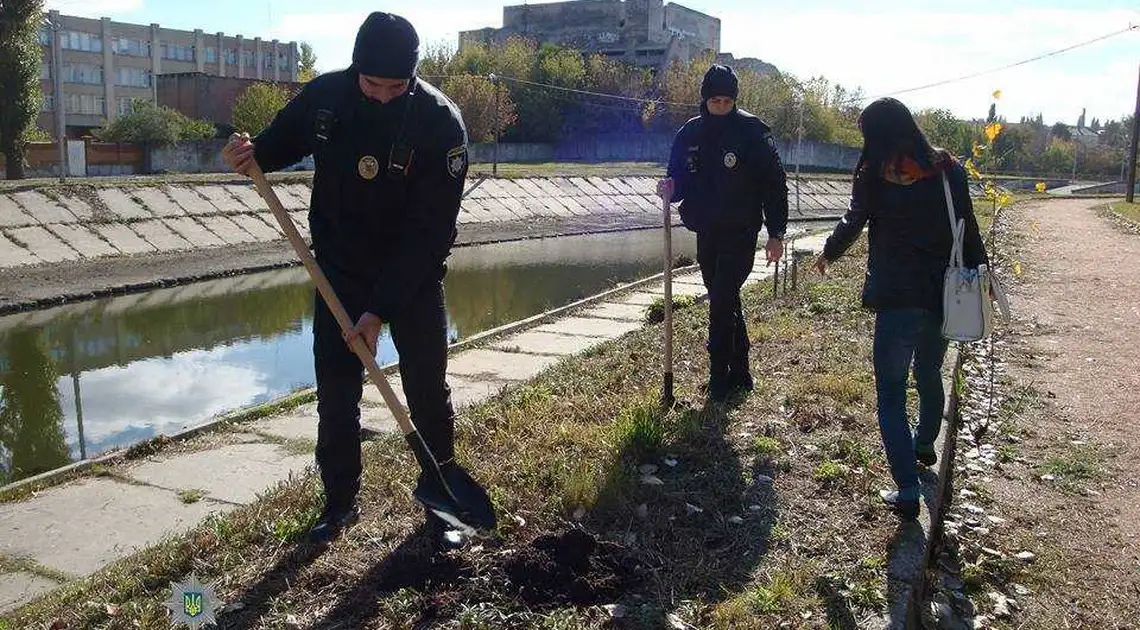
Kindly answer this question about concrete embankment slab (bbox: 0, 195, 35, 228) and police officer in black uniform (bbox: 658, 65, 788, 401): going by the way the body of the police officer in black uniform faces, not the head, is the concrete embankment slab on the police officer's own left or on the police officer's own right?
on the police officer's own right

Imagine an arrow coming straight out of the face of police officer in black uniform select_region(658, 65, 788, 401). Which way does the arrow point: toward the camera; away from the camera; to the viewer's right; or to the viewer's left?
toward the camera

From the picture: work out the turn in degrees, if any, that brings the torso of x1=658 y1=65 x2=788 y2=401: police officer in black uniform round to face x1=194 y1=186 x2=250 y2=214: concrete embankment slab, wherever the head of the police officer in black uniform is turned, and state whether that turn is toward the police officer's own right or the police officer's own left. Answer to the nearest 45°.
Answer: approximately 135° to the police officer's own right

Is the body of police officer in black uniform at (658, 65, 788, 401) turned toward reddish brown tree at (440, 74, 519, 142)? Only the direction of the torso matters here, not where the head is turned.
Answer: no

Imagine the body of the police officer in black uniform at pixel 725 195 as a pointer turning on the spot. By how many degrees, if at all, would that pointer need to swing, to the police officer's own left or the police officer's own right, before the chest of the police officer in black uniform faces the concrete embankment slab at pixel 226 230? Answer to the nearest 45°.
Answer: approximately 135° to the police officer's own right

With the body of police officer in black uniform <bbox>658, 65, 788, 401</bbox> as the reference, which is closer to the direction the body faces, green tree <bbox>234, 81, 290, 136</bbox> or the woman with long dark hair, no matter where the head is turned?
the woman with long dark hair

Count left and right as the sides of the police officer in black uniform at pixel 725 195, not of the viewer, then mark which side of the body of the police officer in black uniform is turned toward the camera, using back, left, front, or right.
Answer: front

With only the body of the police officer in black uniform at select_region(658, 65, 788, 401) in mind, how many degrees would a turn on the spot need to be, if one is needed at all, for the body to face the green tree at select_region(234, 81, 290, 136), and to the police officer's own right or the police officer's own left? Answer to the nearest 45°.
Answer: approximately 135° to the police officer's own right

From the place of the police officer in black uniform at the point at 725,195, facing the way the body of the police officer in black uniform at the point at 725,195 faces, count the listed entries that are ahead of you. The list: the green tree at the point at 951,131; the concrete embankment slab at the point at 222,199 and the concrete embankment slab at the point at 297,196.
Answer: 0

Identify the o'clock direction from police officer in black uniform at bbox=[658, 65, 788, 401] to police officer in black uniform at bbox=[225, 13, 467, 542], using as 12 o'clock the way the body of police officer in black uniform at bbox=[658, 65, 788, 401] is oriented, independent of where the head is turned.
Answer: police officer in black uniform at bbox=[225, 13, 467, 542] is roughly at 1 o'clock from police officer in black uniform at bbox=[658, 65, 788, 401].

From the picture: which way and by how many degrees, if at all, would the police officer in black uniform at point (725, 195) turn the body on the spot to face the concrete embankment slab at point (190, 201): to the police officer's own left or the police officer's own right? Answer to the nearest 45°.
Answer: approximately 135° to the police officer's own right

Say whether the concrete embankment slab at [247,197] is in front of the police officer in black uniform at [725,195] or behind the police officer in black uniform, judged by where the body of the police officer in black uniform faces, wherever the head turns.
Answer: behind
